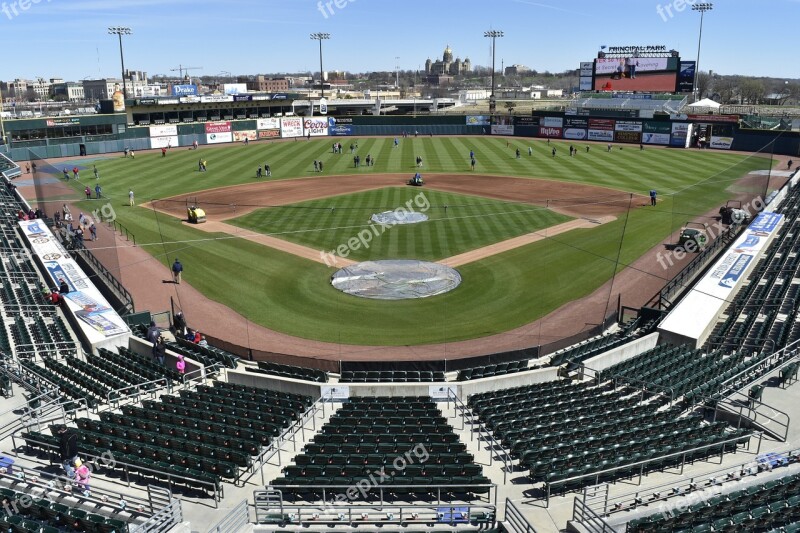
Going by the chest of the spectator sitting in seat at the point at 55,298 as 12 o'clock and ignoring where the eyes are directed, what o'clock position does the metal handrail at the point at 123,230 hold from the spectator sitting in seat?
The metal handrail is roughly at 11 o'clock from the spectator sitting in seat.

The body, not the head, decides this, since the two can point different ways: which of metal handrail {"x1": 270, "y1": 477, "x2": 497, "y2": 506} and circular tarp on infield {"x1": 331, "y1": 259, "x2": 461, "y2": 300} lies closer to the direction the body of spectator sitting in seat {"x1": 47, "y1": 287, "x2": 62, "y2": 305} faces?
the circular tarp on infield

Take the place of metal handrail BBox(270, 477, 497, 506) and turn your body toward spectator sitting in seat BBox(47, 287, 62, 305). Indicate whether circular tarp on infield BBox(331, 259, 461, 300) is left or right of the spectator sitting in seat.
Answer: right

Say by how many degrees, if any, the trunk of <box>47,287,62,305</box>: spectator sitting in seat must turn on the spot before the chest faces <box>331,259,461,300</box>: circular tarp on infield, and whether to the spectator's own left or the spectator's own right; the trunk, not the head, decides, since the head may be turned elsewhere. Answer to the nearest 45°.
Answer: approximately 45° to the spectator's own right

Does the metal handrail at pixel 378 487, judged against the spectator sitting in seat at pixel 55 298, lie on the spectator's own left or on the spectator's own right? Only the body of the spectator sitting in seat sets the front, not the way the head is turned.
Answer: on the spectator's own right

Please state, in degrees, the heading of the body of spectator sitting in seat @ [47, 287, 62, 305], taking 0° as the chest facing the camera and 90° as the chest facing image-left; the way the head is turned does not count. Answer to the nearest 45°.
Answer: approximately 225°
